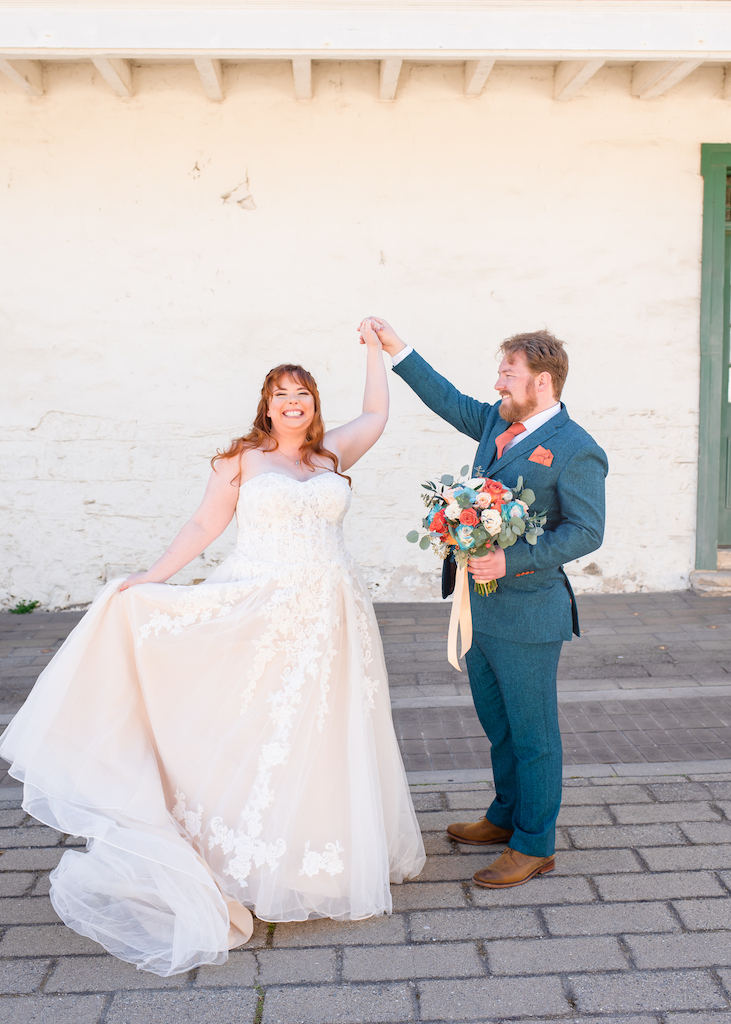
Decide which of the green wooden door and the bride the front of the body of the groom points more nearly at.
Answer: the bride

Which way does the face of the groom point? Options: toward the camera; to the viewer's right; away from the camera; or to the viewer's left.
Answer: to the viewer's left

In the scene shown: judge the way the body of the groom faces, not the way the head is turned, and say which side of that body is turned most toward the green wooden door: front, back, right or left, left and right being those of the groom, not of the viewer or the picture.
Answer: back

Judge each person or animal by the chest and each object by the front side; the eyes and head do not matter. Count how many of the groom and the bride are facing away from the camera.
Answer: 0

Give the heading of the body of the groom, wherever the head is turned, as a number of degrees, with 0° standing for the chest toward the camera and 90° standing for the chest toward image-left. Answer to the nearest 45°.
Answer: approximately 45°

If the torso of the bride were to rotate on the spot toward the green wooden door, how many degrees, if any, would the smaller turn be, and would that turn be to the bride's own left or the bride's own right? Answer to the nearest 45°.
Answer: approximately 135° to the bride's own left

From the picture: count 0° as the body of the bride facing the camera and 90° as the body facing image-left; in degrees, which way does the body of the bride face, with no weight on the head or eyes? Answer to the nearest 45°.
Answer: approximately 0°

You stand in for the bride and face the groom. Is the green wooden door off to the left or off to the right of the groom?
left

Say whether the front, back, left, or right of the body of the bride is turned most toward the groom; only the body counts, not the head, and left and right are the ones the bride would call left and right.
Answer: left

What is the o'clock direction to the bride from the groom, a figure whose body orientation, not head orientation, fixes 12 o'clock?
The bride is roughly at 1 o'clock from the groom.
